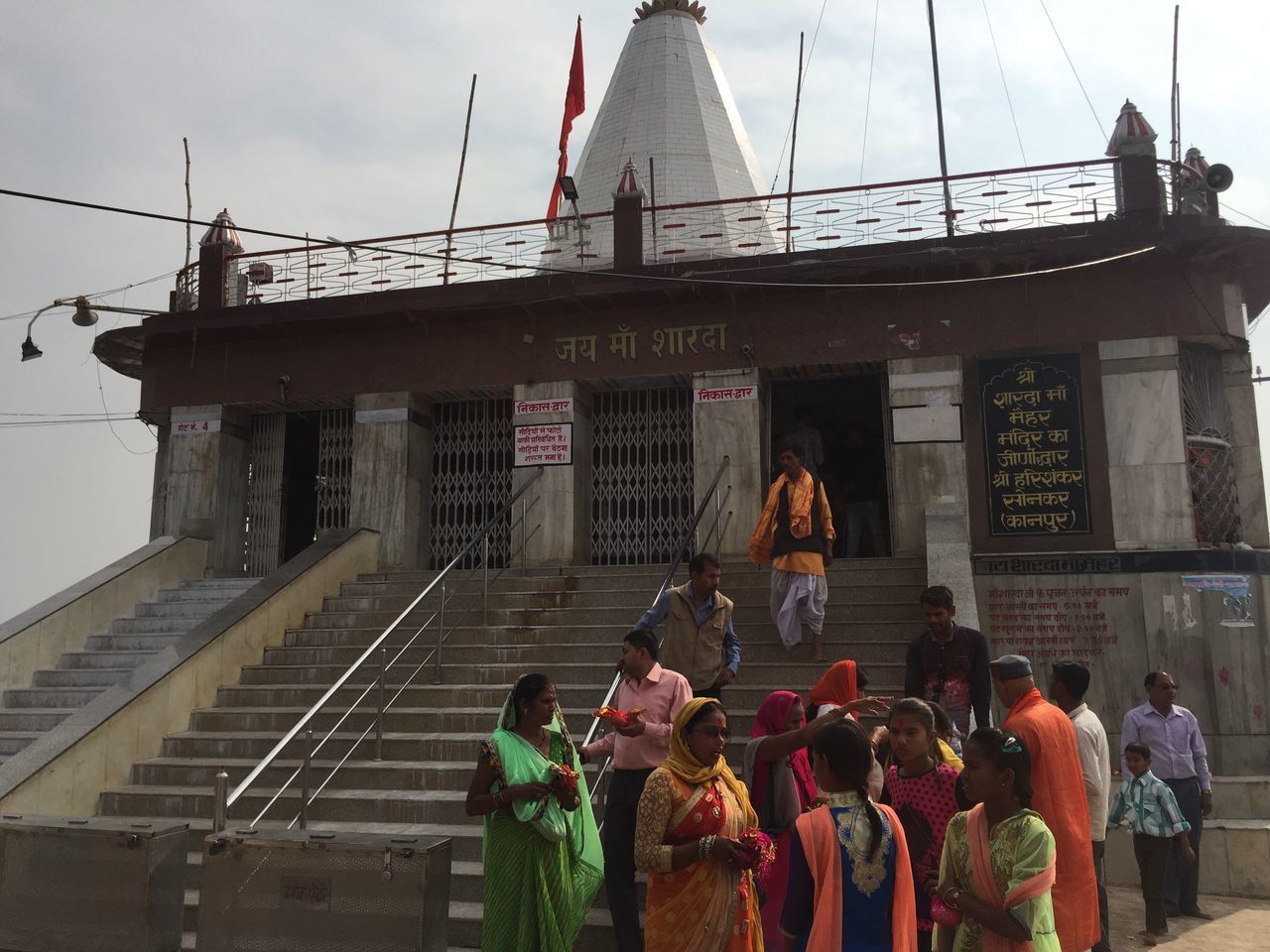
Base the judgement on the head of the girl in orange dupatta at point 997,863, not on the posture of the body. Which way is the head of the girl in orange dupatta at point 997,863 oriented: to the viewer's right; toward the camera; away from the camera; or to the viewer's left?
to the viewer's left

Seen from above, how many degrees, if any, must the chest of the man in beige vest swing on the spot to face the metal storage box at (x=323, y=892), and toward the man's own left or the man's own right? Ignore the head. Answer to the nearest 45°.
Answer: approximately 45° to the man's own right

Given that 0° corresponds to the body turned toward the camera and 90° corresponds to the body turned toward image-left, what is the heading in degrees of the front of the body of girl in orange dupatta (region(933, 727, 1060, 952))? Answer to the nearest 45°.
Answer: approximately 45°

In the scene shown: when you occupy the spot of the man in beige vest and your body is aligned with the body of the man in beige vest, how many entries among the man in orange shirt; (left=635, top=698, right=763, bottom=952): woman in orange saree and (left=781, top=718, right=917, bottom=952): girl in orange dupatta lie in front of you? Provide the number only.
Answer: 2

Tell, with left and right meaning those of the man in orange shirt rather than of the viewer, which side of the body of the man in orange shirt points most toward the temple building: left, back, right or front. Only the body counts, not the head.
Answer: back

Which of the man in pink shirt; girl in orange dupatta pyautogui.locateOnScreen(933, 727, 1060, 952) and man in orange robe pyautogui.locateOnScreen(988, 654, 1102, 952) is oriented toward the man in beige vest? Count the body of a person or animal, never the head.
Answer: the man in orange robe

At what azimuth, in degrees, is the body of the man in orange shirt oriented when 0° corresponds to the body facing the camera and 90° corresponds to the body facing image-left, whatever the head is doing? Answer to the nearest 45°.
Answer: approximately 0°

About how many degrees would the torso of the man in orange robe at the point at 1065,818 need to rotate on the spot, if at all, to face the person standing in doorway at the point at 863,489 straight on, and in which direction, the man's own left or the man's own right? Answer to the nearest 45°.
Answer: approximately 45° to the man's own right

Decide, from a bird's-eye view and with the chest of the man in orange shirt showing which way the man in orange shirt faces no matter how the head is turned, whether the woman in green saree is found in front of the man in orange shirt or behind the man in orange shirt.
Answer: in front

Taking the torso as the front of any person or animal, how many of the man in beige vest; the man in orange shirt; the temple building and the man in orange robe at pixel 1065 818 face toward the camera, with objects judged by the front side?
3

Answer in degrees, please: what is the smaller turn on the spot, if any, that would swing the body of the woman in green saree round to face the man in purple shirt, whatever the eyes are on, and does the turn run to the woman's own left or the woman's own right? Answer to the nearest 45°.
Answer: approximately 90° to the woman's own left

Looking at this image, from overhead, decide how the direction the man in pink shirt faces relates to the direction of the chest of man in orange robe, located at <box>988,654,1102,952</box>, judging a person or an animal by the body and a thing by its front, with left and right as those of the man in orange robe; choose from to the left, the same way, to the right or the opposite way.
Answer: to the left

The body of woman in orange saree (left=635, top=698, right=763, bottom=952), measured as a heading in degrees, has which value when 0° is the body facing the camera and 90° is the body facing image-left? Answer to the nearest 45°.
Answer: approximately 315°

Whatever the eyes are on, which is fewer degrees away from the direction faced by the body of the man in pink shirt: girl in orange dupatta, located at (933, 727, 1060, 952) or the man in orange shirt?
the girl in orange dupatta

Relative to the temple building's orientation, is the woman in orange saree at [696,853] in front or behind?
in front

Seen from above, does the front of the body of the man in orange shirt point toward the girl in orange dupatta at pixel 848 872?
yes
